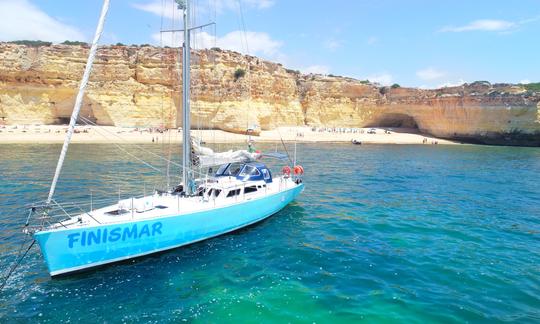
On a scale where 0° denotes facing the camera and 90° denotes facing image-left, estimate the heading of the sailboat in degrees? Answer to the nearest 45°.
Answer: approximately 45°
